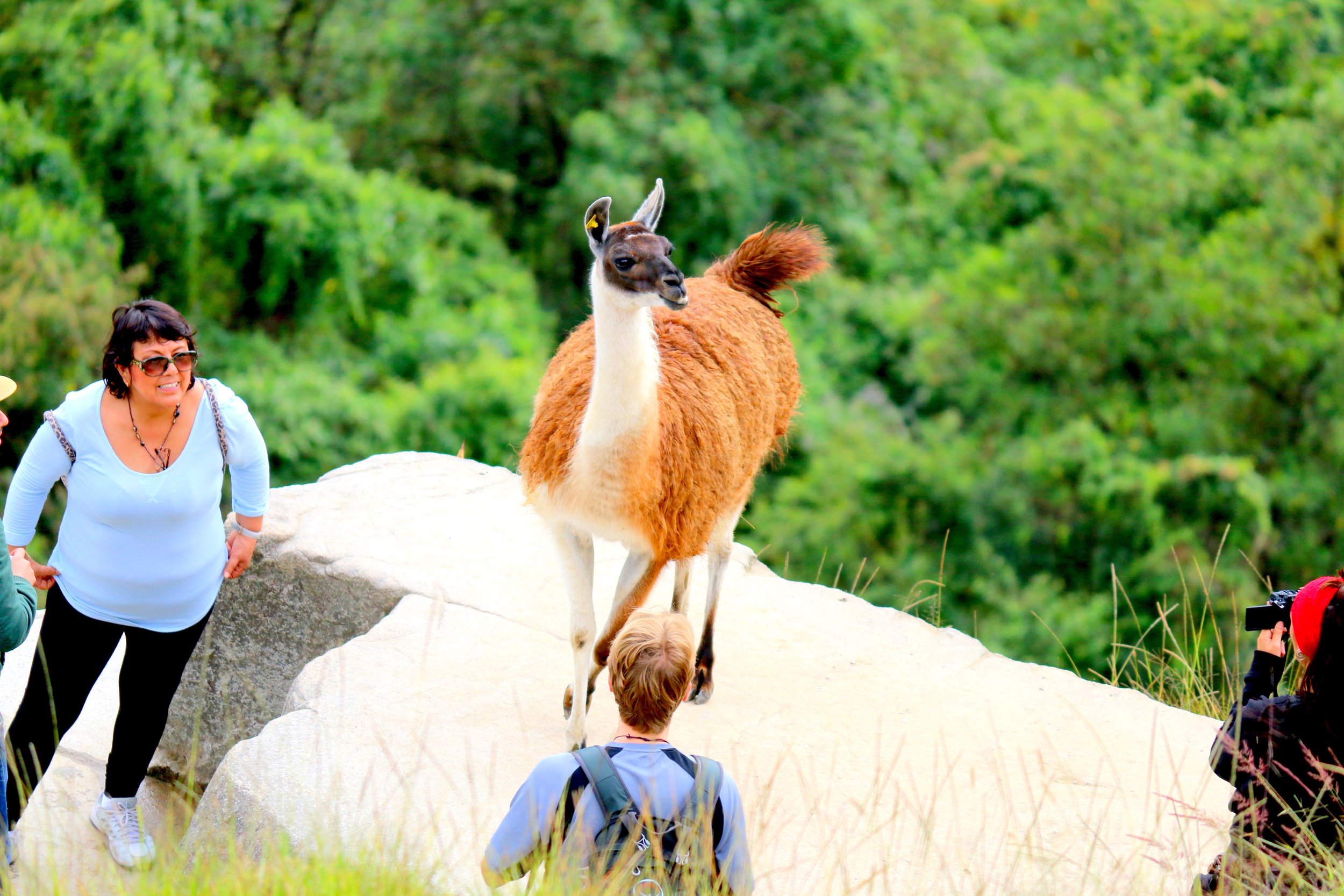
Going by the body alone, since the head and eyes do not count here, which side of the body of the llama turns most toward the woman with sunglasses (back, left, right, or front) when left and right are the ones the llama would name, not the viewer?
front

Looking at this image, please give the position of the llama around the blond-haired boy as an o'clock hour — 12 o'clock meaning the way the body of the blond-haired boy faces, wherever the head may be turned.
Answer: The llama is roughly at 12 o'clock from the blond-haired boy.

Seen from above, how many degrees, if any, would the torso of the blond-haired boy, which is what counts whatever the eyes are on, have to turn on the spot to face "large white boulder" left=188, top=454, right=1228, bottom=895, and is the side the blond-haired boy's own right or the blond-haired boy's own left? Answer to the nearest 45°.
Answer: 0° — they already face it

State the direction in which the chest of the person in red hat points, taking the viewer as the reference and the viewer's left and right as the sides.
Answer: facing away from the viewer and to the left of the viewer

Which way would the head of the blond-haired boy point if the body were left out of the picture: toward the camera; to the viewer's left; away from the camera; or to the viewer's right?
away from the camera

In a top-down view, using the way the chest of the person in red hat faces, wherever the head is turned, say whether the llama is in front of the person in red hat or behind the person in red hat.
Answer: in front

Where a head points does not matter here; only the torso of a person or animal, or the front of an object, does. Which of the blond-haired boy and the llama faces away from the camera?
the blond-haired boy

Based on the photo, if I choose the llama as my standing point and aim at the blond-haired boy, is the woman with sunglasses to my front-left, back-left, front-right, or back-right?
front-right

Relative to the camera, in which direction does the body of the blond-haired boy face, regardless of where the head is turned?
away from the camera

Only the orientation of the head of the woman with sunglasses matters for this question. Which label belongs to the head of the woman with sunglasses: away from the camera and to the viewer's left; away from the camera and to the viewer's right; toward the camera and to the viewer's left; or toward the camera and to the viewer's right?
toward the camera and to the viewer's right

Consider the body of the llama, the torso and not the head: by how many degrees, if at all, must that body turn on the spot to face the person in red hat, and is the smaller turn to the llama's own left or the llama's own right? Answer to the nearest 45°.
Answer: approximately 90° to the llama's own left

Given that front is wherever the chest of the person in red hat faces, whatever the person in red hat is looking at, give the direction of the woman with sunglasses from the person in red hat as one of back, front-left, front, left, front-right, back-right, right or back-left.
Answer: front-left

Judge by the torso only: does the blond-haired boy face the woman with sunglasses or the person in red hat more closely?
the woman with sunglasses

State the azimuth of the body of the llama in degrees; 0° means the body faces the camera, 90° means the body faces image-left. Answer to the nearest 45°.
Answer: approximately 45°

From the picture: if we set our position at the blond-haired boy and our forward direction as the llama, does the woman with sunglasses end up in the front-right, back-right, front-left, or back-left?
front-left

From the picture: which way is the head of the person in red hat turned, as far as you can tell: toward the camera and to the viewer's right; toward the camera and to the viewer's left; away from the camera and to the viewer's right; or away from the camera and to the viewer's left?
away from the camera and to the viewer's left
